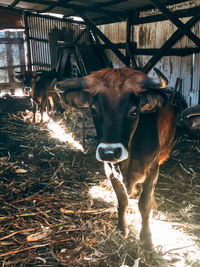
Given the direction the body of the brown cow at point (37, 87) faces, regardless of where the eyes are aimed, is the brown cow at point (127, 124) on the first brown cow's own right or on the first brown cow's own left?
on the first brown cow's own left

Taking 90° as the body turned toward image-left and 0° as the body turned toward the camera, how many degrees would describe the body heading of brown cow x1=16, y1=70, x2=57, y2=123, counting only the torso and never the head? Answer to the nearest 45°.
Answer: approximately 45°
